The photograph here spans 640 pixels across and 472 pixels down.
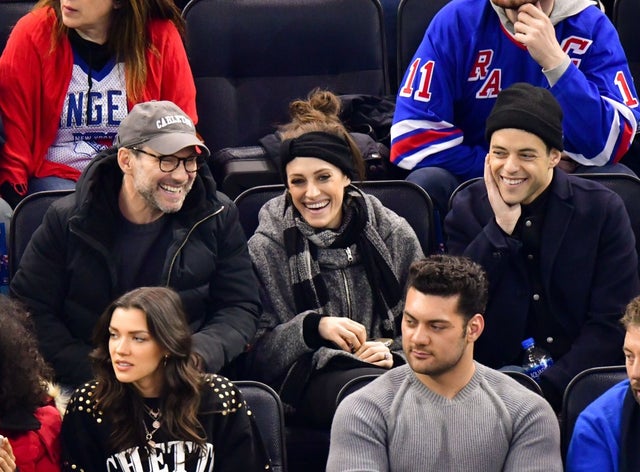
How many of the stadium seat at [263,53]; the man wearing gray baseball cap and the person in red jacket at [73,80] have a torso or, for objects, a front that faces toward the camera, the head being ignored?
3

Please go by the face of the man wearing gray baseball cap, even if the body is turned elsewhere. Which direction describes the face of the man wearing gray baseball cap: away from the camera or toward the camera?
toward the camera

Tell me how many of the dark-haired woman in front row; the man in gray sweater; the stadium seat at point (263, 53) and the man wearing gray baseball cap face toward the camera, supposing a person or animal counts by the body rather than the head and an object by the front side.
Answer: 4

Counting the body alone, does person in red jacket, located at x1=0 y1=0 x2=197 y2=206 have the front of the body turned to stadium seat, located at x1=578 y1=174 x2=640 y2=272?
no

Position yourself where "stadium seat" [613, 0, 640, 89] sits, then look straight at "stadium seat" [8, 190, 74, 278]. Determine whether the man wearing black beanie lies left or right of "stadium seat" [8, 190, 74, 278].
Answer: left

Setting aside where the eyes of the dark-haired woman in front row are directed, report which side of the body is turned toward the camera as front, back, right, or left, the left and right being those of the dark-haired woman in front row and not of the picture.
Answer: front

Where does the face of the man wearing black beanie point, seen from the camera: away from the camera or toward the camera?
toward the camera

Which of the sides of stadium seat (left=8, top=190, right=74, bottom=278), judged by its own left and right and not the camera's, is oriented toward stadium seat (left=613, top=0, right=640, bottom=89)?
left

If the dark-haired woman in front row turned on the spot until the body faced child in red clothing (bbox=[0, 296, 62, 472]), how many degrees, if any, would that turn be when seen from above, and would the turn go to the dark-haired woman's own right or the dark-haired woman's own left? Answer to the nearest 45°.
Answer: approximately 90° to the dark-haired woman's own right

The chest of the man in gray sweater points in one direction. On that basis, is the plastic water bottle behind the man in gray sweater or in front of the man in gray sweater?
behind

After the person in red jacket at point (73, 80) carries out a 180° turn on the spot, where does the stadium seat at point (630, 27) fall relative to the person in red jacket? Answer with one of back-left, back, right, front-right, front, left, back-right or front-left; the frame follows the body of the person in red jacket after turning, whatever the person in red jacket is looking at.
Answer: right

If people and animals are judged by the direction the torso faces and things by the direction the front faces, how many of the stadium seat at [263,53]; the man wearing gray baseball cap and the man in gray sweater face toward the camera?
3

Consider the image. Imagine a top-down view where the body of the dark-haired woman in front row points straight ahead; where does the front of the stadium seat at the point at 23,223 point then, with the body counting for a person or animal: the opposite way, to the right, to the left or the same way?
the same way

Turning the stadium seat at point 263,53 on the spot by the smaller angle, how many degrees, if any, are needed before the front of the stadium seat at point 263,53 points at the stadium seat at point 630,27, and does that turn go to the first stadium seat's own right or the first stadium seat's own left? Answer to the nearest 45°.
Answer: approximately 90° to the first stadium seat's own left

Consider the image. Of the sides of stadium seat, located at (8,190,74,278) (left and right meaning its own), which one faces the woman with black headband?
left

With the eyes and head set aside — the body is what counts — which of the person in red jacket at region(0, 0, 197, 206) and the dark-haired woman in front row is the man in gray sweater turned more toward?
the dark-haired woman in front row

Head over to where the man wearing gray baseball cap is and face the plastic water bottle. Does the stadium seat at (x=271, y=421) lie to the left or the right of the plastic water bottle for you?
right

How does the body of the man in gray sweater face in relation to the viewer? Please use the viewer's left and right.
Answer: facing the viewer

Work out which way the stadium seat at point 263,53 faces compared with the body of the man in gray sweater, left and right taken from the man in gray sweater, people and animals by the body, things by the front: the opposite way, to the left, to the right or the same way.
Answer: the same way

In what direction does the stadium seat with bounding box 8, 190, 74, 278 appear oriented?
toward the camera

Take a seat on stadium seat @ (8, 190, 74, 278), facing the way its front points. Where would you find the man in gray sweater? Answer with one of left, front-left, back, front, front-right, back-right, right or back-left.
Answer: front-left

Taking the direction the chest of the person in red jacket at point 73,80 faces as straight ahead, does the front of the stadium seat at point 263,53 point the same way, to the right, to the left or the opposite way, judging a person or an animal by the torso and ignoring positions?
the same way
